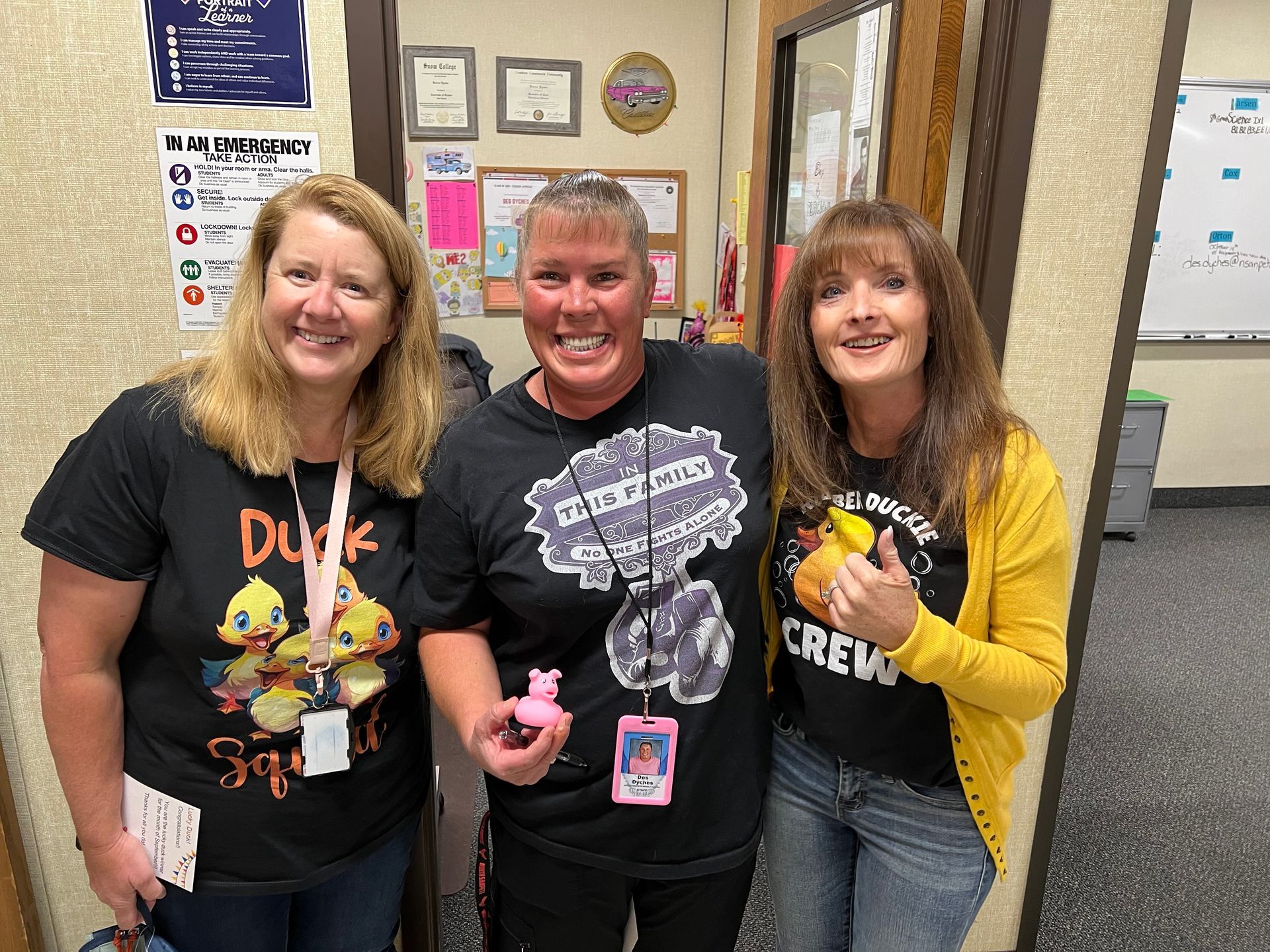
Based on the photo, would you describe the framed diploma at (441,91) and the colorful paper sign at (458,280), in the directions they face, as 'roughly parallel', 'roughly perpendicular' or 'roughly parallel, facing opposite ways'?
roughly parallel

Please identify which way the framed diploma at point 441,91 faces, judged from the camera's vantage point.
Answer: facing the viewer

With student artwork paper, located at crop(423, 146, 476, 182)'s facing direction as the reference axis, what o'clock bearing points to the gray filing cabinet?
The gray filing cabinet is roughly at 9 o'clock from the student artwork paper.

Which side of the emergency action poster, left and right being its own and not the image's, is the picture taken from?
front

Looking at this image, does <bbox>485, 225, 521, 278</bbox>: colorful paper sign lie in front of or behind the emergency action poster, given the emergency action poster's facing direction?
behind

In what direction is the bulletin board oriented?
toward the camera

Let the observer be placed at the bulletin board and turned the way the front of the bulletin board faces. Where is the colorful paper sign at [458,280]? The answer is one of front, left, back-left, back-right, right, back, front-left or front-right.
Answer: right

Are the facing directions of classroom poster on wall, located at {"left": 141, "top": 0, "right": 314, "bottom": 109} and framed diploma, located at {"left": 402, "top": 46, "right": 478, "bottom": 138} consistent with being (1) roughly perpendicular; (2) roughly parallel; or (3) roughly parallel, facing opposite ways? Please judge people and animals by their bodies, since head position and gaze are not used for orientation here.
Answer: roughly parallel

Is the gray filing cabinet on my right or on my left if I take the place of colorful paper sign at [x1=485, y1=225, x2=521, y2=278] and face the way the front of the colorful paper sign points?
on my left

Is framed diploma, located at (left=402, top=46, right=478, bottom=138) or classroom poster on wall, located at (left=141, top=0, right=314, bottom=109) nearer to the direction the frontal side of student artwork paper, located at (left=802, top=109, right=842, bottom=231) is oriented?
the classroom poster on wall

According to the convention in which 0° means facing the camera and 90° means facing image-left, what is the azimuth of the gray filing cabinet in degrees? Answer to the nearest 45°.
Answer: approximately 0°

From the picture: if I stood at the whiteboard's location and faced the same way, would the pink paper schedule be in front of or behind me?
in front

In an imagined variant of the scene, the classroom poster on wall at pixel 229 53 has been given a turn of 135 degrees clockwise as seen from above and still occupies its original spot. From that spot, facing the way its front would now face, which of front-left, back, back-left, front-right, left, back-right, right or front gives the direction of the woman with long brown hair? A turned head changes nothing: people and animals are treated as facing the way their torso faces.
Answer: back

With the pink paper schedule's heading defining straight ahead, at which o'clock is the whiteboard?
The whiteboard is roughly at 9 o'clock from the pink paper schedule.
